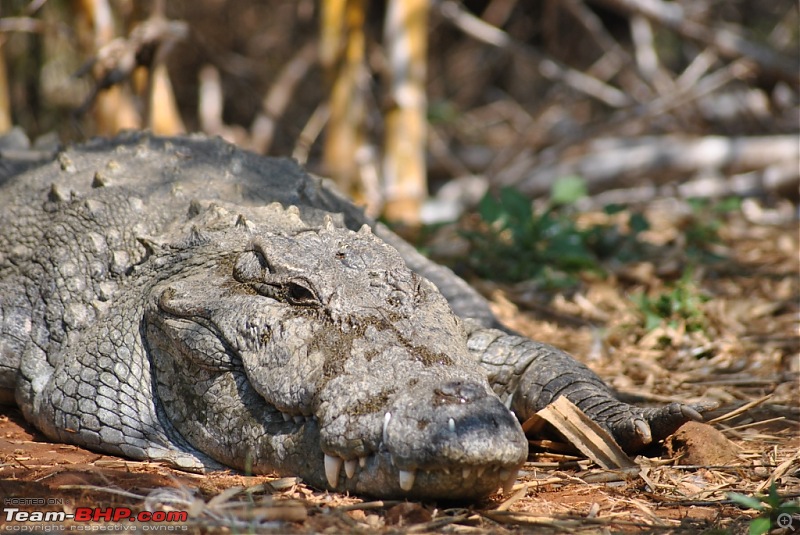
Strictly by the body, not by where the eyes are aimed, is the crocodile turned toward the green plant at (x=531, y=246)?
no

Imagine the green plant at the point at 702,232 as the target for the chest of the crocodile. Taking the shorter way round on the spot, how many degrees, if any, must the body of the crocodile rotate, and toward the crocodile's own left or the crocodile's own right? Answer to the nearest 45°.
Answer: approximately 90° to the crocodile's own left

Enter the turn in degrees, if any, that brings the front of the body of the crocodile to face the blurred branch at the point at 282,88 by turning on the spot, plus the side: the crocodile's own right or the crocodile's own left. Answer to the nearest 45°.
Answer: approximately 135° to the crocodile's own left

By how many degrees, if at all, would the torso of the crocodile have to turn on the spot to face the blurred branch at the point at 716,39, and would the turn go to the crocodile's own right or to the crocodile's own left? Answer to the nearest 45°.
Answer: approximately 90° to the crocodile's own left

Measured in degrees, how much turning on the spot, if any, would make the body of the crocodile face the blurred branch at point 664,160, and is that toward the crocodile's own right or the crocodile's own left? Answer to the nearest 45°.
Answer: approximately 90° to the crocodile's own left

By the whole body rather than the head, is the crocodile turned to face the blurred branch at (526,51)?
no

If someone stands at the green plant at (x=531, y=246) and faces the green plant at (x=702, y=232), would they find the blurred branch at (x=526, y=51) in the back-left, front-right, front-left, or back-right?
front-left

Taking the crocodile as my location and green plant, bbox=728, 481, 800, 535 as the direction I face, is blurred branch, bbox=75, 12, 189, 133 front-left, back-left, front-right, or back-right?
back-left

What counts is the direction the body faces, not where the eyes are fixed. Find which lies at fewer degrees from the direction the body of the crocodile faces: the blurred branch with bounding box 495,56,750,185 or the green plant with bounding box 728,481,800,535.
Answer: the green plant

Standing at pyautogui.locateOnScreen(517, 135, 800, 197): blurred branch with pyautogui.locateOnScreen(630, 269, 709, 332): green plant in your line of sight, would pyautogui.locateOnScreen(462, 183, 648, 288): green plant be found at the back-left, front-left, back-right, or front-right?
front-right

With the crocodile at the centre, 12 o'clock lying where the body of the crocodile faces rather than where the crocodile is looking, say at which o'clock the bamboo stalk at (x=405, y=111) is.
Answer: The bamboo stalk is roughly at 8 o'clock from the crocodile.

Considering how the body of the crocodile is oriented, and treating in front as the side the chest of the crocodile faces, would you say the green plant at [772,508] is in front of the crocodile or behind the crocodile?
in front

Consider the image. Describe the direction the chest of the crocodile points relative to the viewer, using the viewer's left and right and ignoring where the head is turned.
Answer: facing the viewer and to the right of the viewer
